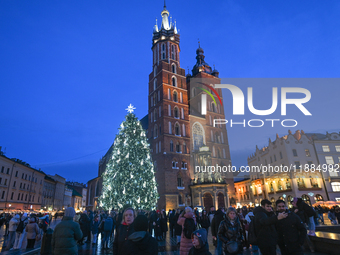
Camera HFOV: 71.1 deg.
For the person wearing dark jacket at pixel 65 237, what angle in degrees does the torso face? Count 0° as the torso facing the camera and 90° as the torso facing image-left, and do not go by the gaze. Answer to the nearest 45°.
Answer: approximately 225°

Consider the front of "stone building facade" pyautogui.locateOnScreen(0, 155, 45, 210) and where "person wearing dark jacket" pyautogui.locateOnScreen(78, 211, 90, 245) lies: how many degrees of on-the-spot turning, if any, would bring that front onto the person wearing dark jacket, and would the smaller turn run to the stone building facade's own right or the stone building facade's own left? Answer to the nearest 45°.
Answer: approximately 45° to the stone building facade's own right

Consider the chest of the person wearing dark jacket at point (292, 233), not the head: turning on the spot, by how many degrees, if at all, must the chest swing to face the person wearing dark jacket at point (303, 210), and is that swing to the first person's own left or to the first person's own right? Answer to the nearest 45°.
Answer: approximately 135° to the first person's own right

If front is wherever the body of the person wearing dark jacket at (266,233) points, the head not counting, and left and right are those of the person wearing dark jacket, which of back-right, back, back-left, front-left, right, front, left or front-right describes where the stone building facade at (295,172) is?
back-left

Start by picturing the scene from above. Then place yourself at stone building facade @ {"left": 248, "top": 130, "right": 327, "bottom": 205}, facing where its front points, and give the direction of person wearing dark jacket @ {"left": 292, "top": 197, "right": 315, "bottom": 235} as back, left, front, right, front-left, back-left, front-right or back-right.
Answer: front-left

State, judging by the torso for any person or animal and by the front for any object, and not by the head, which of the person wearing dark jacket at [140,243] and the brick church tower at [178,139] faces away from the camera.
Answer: the person wearing dark jacket
